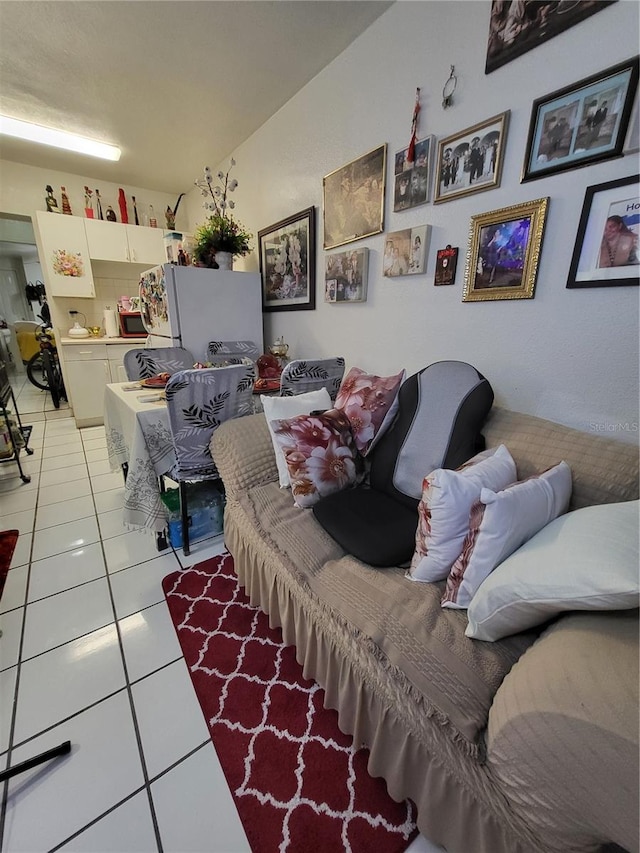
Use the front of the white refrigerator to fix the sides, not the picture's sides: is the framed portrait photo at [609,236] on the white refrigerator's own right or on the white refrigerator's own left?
on the white refrigerator's own left

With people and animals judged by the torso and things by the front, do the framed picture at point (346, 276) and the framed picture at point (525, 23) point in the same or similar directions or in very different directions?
same or similar directions

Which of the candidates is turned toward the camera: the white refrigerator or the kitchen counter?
the kitchen counter

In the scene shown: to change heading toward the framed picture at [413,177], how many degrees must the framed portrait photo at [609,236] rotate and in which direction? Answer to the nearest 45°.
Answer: approximately 45° to its right

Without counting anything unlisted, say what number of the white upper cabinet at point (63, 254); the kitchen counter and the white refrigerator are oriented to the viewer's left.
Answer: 1

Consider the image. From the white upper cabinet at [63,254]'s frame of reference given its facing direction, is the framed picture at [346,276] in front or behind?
in front

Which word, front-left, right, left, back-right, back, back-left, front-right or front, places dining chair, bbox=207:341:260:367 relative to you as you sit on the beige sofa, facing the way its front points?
right

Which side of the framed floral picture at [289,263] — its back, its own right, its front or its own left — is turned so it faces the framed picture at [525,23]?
left

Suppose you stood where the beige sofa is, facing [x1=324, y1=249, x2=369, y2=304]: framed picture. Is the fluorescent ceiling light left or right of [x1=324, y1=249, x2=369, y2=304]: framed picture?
left

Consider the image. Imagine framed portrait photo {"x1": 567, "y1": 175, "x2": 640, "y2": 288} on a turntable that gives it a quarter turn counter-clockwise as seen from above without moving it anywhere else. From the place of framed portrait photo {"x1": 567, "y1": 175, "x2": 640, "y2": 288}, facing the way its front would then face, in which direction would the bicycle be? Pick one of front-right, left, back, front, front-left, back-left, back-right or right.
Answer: back-right

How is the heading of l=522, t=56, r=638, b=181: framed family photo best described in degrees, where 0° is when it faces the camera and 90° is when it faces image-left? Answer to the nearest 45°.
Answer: approximately 45°

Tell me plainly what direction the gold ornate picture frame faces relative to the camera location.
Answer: facing the viewer and to the left of the viewer

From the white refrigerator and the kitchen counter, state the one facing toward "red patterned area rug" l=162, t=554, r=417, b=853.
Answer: the kitchen counter

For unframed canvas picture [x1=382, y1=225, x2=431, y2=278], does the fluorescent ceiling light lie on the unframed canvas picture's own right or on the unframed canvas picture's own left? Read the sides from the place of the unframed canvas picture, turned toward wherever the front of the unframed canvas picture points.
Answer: on the unframed canvas picture's own right

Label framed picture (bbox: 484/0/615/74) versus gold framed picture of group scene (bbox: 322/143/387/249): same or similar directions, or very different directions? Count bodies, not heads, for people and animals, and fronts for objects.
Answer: same or similar directions

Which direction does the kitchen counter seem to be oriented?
toward the camera

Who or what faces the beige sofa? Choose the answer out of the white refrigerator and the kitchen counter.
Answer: the kitchen counter
